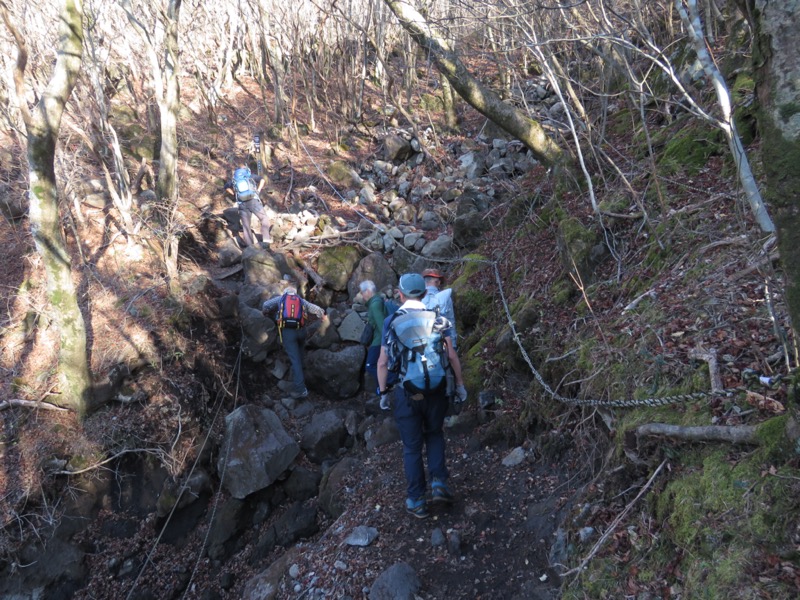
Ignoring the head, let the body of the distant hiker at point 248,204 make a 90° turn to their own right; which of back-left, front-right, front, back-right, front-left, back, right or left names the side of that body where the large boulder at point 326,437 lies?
right

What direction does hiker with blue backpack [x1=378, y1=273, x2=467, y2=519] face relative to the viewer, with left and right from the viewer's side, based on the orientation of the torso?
facing away from the viewer

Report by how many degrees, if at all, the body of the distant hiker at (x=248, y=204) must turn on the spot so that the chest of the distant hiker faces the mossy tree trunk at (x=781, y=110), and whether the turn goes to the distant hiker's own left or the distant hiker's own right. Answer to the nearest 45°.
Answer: approximately 180°

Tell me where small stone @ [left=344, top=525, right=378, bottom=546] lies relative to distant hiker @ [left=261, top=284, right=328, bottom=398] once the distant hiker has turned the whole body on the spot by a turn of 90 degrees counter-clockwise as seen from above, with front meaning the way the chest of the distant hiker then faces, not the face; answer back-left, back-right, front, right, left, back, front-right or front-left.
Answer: left

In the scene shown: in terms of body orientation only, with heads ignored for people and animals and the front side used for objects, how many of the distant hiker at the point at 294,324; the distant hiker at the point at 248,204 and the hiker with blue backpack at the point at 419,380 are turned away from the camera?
3

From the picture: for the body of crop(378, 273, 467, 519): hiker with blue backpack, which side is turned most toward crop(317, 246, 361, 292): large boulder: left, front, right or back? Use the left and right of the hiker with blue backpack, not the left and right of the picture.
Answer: front

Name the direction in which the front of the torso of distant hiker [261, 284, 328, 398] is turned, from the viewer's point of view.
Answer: away from the camera

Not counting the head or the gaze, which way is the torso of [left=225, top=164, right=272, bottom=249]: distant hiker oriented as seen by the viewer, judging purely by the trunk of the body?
away from the camera

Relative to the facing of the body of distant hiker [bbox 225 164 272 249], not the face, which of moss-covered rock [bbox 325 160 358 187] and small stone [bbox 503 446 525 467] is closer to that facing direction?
the moss-covered rock

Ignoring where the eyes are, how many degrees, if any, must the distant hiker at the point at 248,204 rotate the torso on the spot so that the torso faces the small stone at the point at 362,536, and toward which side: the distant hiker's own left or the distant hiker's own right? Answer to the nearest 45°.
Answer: approximately 180°

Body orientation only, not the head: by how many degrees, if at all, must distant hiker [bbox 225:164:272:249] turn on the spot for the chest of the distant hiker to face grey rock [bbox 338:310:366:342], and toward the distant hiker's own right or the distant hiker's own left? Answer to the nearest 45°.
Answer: approximately 135° to the distant hiker's own right
